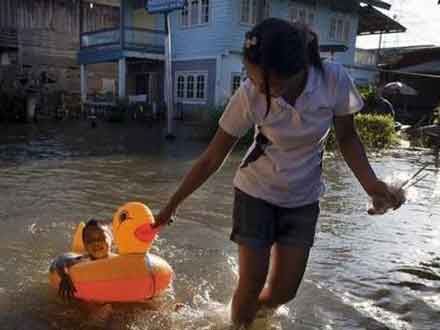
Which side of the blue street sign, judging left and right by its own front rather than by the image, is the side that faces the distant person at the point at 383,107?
left

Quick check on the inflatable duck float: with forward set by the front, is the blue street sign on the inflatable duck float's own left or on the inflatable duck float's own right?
on the inflatable duck float's own left

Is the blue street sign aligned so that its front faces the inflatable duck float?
yes

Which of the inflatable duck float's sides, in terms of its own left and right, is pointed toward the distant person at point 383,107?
left
